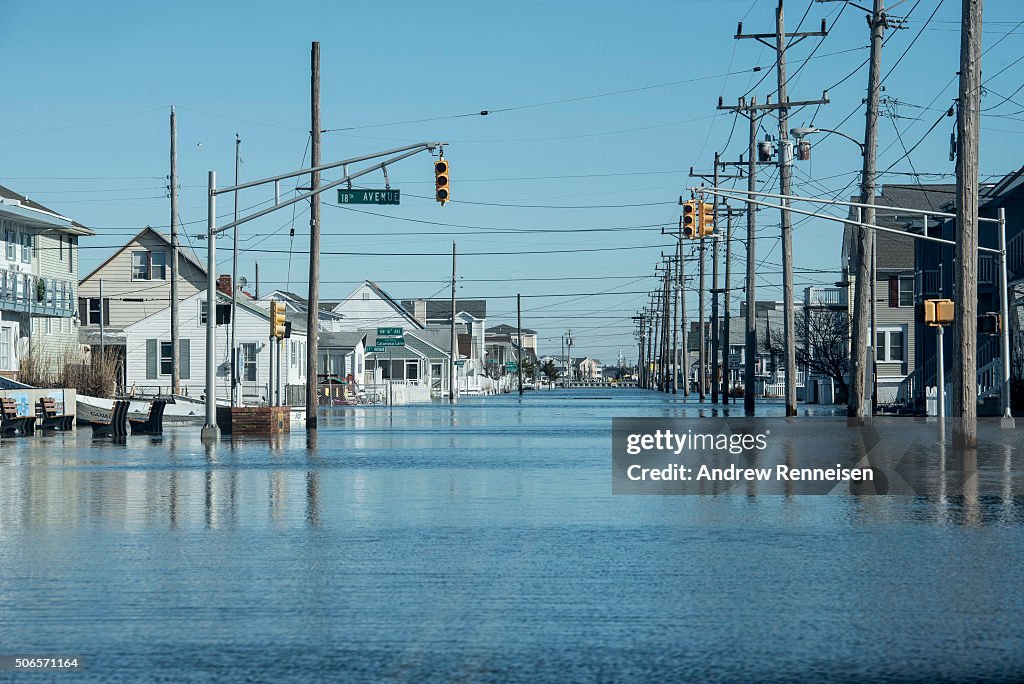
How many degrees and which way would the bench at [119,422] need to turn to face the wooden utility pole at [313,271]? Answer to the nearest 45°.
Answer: approximately 135° to its right

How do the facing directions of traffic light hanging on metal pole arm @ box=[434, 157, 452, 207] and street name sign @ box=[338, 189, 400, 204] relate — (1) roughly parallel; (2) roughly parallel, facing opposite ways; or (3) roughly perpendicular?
roughly parallel

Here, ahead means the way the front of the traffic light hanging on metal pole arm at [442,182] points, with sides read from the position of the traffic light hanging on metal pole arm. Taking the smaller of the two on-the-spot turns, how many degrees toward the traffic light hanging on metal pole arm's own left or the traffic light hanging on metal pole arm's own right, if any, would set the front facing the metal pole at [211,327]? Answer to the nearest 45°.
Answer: approximately 90° to the traffic light hanging on metal pole arm's own right

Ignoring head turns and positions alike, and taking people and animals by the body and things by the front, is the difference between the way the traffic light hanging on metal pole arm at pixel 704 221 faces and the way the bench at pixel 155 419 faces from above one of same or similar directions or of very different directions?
very different directions

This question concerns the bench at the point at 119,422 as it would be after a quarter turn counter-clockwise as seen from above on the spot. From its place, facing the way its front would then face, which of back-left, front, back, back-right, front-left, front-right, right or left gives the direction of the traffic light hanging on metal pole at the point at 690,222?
left

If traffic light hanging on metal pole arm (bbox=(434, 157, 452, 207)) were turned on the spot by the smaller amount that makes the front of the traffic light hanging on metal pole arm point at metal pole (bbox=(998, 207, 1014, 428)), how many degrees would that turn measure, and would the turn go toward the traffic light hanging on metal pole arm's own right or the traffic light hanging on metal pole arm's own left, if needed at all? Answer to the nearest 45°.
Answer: approximately 90° to the traffic light hanging on metal pole arm's own left

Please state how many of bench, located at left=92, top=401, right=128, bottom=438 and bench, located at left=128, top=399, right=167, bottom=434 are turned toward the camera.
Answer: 0

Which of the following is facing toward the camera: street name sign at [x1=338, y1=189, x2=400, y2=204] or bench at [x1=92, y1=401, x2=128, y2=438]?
the street name sign

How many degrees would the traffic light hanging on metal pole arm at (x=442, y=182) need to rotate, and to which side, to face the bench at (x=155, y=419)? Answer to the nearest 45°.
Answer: approximately 135° to its right

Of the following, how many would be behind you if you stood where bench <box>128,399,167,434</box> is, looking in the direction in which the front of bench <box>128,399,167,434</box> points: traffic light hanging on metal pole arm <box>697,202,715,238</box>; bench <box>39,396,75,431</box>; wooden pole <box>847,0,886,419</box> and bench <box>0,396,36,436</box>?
2

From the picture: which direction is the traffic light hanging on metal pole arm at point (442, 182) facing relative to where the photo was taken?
toward the camera

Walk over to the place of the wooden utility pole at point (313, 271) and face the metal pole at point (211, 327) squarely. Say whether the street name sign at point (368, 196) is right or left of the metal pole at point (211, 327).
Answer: left

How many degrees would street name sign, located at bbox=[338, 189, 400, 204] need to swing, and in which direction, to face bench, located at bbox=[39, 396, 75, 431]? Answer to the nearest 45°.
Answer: approximately 135° to its right
